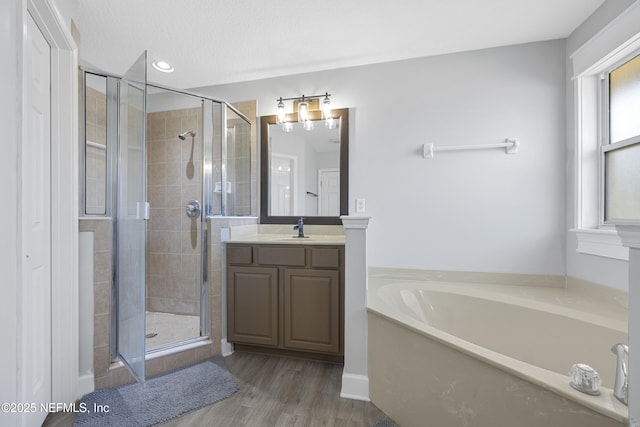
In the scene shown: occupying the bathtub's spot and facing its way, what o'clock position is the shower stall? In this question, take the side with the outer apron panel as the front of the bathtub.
The shower stall is roughly at 1 o'clock from the bathtub.

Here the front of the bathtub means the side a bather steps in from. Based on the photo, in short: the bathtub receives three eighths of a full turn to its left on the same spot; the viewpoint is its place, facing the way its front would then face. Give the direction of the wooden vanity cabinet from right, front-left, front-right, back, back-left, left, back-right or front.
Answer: back

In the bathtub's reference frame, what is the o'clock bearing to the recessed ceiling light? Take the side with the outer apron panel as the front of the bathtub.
The recessed ceiling light is roughly at 1 o'clock from the bathtub.

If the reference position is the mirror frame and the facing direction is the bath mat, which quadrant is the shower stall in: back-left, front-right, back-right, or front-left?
front-right

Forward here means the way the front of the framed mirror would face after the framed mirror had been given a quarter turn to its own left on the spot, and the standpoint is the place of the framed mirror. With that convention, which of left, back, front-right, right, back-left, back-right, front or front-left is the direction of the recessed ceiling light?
back

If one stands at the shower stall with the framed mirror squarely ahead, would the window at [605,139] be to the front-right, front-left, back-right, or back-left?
front-right

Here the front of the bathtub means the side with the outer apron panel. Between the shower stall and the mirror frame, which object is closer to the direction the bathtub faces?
the shower stall

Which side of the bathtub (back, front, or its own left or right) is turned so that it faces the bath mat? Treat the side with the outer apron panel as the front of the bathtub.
front

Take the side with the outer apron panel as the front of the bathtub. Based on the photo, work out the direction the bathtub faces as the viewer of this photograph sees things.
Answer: facing the viewer and to the left of the viewer

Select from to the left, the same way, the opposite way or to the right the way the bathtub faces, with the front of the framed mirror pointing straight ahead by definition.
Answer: to the right

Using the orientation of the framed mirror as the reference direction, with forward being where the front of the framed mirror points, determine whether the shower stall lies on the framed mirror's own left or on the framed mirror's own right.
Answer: on the framed mirror's own right

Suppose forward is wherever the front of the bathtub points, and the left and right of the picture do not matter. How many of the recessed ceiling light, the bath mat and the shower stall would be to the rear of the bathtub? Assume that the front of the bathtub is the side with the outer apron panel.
0

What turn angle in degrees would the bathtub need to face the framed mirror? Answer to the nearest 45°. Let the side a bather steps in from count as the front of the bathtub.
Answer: approximately 45° to its right

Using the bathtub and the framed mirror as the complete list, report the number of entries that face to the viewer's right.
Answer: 0

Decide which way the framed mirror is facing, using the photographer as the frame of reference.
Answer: facing the viewer

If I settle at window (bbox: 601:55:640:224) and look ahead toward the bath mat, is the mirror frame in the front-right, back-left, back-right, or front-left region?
front-right
